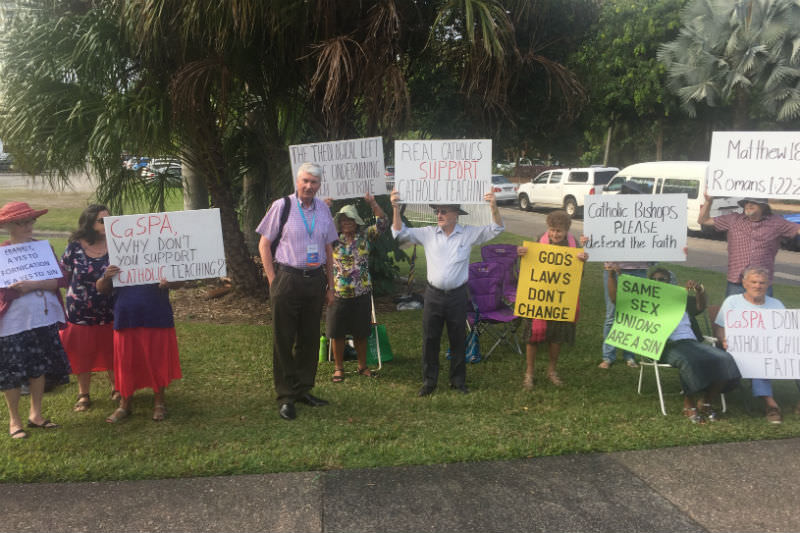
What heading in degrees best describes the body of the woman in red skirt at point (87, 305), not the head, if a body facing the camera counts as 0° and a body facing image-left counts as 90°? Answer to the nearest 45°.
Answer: approximately 315°

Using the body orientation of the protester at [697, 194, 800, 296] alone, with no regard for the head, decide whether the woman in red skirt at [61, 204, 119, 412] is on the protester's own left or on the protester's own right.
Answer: on the protester's own right

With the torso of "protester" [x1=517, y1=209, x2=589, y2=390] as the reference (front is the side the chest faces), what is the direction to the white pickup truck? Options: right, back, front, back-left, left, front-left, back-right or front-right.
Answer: back

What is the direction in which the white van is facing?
to the viewer's left

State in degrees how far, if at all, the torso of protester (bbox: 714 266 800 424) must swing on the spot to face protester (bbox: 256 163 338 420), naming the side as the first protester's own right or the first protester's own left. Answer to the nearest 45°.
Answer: approximately 45° to the first protester's own right

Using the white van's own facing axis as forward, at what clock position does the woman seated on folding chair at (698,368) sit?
The woman seated on folding chair is roughly at 9 o'clock from the white van.

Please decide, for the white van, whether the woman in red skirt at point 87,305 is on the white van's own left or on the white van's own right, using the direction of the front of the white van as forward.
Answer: on the white van's own left

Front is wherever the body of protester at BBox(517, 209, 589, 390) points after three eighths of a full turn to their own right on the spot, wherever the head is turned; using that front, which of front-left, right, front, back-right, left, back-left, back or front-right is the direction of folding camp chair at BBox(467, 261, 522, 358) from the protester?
front
